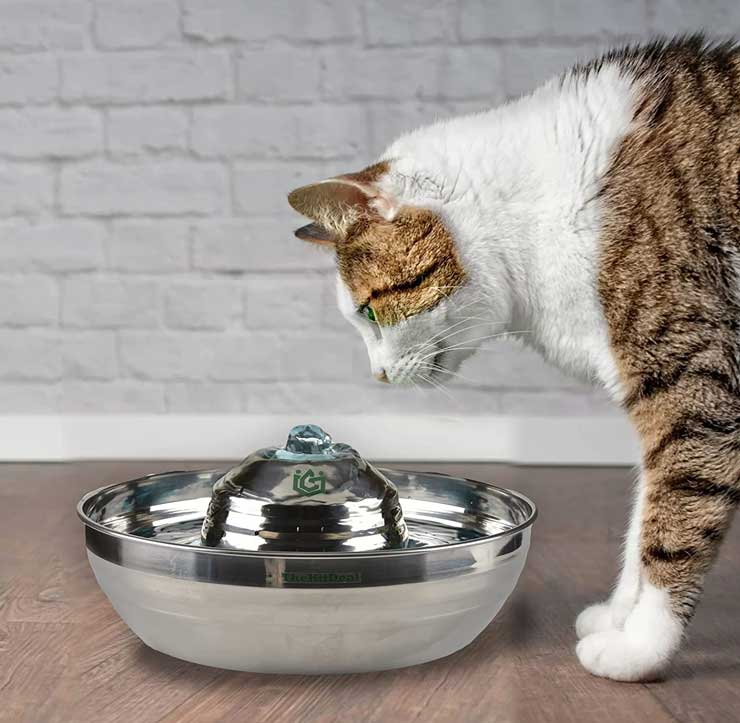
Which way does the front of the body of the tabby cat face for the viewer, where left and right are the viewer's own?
facing to the left of the viewer
